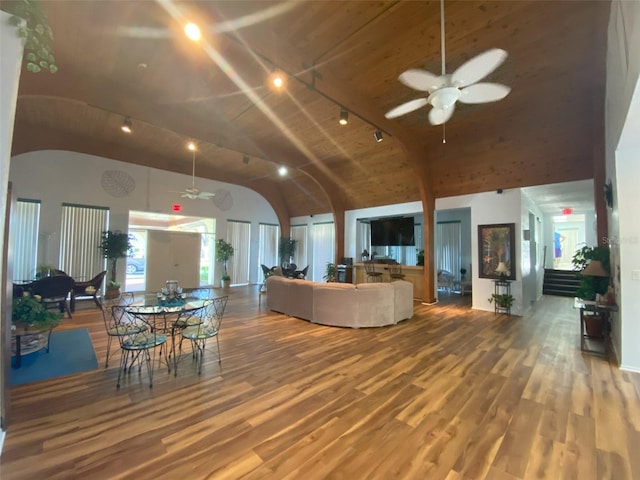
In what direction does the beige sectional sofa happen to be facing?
away from the camera

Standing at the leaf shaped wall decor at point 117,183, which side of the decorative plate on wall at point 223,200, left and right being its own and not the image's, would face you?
right

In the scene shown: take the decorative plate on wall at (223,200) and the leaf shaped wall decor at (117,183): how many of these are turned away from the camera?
0

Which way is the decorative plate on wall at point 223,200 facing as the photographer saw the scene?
facing the viewer

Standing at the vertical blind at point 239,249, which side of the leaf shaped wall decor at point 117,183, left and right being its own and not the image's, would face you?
left

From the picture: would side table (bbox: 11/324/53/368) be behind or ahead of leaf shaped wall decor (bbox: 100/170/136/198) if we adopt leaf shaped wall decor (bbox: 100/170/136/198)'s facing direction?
ahead

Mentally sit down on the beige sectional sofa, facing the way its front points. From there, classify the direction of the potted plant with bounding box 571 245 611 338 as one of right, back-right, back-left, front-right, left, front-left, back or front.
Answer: right

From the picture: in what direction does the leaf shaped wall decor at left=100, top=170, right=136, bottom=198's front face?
toward the camera

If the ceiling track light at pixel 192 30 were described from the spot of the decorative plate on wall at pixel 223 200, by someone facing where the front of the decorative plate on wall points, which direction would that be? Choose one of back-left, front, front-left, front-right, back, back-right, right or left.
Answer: front

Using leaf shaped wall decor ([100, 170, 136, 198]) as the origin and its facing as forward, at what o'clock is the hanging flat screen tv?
The hanging flat screen tv is roughly at 10 o'clock from the leaf shaped wall decor.

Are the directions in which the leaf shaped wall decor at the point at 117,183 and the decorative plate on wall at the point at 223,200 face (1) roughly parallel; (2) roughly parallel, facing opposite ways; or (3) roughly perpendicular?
roughly parallel

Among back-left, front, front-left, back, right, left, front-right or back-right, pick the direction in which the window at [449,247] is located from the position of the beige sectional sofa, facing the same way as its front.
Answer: front-right

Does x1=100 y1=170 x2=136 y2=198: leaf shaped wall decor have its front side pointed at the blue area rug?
yes

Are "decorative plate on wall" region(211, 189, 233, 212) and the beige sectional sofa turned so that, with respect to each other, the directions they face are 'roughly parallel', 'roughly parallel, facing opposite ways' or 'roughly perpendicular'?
roughly parallel, facing opposite ways

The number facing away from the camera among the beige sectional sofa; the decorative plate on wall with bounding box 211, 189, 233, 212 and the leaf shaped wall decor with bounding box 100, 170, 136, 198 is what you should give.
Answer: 1

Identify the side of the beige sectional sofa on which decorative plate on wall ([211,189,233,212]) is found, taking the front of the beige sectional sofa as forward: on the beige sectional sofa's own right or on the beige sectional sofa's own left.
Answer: on the beige sectional sofa's own left
